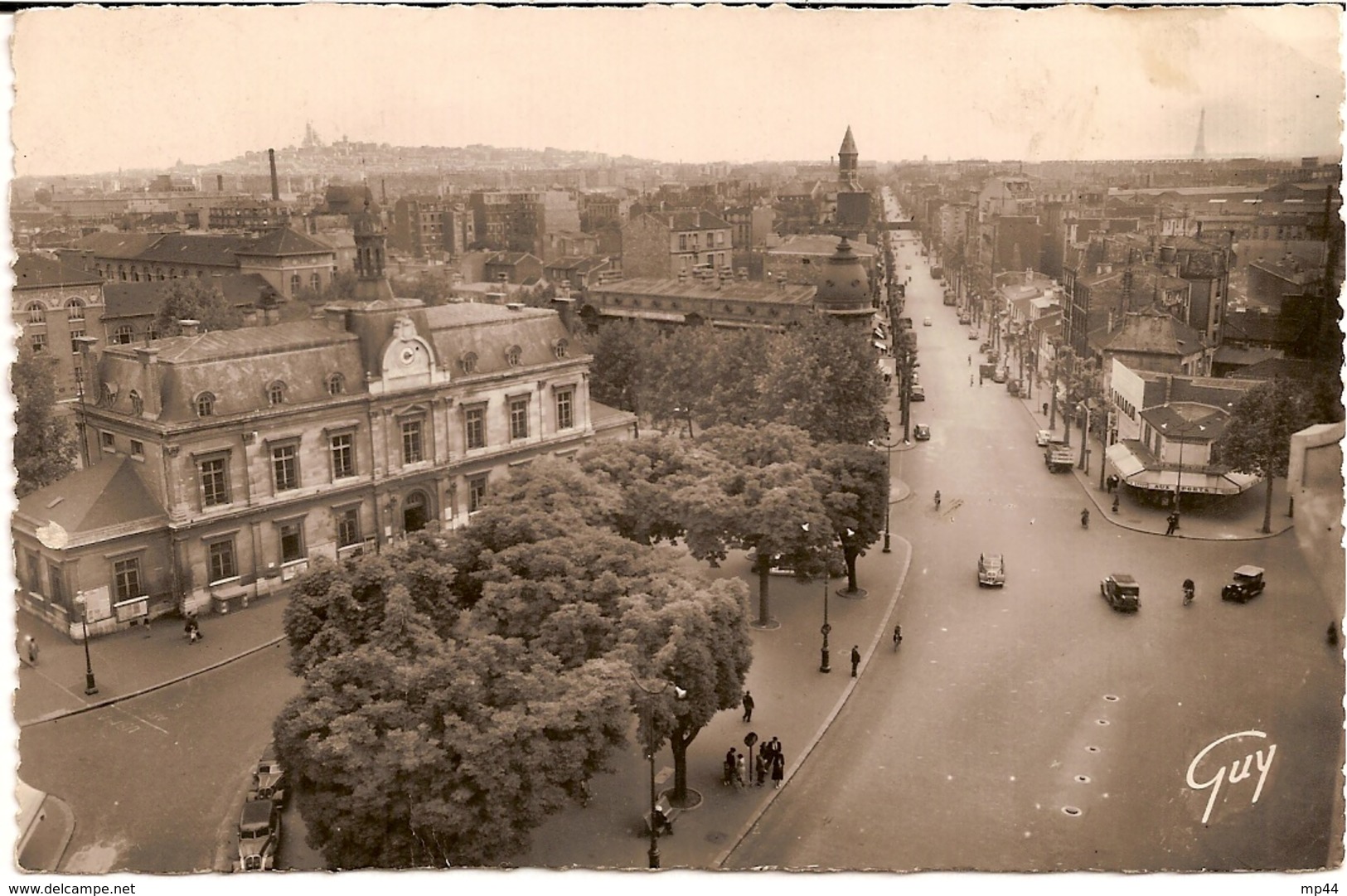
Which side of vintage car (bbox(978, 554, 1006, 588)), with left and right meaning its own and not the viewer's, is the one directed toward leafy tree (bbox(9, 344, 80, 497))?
right

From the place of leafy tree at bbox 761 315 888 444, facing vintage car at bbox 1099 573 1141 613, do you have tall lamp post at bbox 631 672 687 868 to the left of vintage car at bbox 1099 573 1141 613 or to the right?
right

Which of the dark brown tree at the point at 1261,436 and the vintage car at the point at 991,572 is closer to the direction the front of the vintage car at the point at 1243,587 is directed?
the vintage car

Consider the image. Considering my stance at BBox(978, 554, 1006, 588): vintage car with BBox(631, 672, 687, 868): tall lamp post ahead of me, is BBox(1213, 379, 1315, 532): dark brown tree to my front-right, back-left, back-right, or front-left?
back-left

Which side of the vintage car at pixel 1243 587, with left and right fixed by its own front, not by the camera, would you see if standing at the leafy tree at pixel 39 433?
front

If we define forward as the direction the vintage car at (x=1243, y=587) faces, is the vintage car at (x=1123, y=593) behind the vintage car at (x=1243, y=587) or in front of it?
in front

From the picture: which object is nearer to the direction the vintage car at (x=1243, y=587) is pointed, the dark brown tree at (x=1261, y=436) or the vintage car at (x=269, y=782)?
the vintage car

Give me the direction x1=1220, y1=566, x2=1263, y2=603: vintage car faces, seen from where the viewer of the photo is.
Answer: facing the viewer and to the left of the viewer

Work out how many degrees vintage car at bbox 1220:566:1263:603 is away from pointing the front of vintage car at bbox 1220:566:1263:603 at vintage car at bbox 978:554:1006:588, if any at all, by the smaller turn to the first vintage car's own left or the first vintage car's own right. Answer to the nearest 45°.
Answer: approximately 45° to the first vintage car's own right

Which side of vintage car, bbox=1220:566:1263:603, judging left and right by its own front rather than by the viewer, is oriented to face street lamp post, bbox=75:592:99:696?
front

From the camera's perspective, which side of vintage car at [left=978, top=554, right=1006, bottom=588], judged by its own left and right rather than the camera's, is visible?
front

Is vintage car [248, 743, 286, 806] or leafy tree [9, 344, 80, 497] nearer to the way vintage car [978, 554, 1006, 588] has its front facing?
the vintage car
